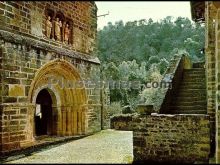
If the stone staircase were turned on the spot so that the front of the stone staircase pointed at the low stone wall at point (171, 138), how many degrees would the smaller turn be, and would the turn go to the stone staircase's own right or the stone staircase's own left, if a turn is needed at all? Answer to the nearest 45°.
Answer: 0° — it already faces it

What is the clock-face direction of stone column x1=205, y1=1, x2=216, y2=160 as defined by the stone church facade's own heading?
The stone column is roughly at 12 o'clock from the stone church facade.

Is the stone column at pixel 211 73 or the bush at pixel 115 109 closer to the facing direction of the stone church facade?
the stone column

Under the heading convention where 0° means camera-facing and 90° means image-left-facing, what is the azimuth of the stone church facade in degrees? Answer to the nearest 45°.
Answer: approximately 315°

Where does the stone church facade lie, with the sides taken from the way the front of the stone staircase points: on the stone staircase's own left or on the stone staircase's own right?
on the stone staircase's own right

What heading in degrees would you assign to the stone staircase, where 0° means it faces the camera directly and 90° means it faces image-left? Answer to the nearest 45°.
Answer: approximately 0°
